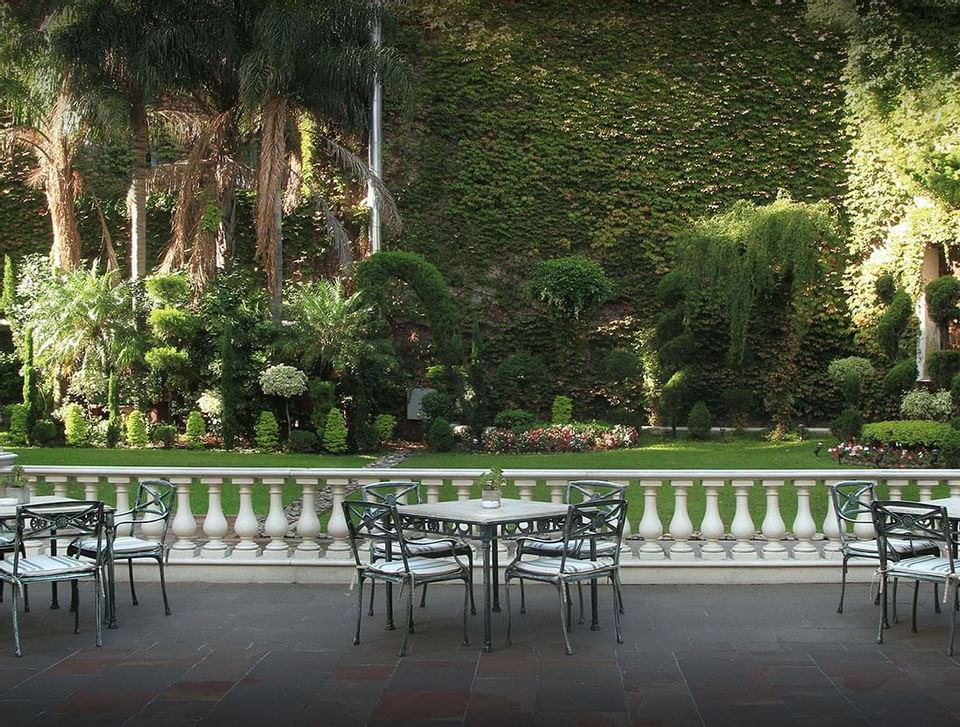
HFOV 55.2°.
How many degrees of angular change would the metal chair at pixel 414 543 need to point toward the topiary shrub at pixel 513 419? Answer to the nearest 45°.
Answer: approximately 135° to its left

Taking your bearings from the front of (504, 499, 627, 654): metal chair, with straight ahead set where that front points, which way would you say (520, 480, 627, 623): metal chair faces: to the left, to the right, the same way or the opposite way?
to the left

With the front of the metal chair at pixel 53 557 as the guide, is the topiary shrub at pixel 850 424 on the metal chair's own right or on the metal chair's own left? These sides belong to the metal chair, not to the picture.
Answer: on the metal chair's own right

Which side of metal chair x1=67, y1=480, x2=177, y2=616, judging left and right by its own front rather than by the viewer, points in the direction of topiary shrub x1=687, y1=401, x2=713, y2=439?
back

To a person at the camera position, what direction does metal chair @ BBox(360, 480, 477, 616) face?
facing the viewer and to the right of the viewer

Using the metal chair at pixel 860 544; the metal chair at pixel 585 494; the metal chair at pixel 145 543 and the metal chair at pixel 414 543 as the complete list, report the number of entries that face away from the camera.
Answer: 0

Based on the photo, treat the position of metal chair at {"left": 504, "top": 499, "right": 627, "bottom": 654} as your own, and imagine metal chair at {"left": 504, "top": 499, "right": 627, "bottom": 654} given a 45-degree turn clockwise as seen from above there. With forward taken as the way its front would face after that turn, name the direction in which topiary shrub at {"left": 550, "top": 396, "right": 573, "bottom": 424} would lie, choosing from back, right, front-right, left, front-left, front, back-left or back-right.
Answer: front

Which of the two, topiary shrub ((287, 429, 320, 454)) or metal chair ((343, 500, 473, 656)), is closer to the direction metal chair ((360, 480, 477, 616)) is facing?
the metal chair

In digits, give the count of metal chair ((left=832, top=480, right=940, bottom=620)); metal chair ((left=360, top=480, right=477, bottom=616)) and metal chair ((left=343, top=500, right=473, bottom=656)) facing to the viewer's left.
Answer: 0

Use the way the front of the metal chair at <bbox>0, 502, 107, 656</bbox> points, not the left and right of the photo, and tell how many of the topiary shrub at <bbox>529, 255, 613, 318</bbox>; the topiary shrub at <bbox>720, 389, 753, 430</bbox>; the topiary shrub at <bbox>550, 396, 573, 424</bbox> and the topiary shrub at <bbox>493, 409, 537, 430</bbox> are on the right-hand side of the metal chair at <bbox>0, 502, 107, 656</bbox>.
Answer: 4

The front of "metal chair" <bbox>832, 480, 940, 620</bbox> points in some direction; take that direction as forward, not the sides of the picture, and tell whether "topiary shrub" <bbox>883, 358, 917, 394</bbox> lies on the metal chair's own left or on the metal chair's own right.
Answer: on the metal chair's own left

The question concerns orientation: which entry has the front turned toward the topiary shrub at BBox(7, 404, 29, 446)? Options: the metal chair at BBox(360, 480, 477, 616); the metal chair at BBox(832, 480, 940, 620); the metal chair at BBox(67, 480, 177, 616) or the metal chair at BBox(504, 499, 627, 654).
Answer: the metal chair at BBox(504, 499, 627, 654)

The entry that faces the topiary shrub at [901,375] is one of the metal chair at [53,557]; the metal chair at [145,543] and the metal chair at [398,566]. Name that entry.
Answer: the metal chair at [398,566]

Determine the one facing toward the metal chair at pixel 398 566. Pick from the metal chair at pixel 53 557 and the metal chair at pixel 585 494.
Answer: the metal chair at pixel 585 494

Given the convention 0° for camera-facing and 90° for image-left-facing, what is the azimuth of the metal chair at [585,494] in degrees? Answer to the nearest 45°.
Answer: approximately 45°
